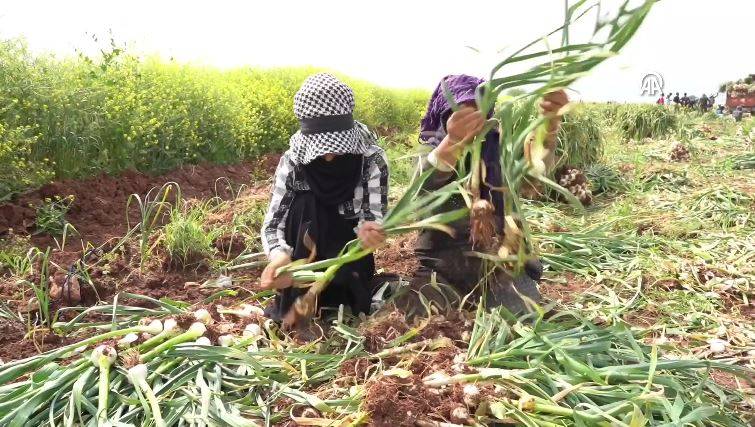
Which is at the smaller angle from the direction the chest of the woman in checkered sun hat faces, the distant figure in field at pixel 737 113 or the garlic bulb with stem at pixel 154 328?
the garlic bulb with stem

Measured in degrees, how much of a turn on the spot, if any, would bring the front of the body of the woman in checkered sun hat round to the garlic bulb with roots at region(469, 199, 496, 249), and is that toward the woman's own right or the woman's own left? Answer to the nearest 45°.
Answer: approximately 45° to the woman's own left

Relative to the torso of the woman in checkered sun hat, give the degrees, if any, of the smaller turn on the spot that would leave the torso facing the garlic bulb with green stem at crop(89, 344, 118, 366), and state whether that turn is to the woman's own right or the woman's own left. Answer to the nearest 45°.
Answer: approximately 45° to the woman's own right

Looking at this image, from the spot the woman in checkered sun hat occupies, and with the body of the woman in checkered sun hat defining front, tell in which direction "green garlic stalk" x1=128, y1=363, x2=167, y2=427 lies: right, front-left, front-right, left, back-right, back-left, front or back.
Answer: front-right

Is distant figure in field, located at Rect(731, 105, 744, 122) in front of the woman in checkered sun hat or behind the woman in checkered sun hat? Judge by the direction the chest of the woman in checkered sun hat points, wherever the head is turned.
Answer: behind

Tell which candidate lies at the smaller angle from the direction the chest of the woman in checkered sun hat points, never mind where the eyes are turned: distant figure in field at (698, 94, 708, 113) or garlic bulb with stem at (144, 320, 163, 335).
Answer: the garlic bulb with stem

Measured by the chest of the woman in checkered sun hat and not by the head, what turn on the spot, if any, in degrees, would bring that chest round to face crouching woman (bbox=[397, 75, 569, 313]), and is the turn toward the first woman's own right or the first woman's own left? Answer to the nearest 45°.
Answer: approximately 90° to the first woman's own left

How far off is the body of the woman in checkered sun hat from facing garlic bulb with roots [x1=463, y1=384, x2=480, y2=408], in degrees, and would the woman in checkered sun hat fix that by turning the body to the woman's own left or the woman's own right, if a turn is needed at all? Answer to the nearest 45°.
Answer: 0° — they already face it

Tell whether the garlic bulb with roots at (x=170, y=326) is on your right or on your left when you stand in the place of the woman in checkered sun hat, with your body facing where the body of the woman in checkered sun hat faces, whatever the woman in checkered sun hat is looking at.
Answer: on your right

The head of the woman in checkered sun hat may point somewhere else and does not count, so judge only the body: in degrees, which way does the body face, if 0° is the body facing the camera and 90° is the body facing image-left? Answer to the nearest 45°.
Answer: approximately 0°

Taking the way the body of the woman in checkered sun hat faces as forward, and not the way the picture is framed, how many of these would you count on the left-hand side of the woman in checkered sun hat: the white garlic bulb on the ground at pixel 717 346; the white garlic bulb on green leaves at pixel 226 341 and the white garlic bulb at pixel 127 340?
1
